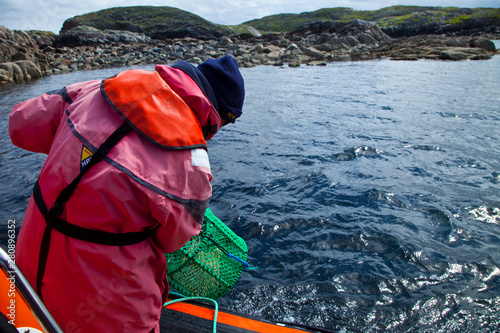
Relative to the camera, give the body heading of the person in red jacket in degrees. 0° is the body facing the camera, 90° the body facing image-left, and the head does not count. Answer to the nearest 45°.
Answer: approximately 225°

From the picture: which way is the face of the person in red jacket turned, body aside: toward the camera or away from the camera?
away from the camera

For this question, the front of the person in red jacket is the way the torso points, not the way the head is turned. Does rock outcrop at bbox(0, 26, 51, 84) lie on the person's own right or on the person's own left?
on the person's own left
